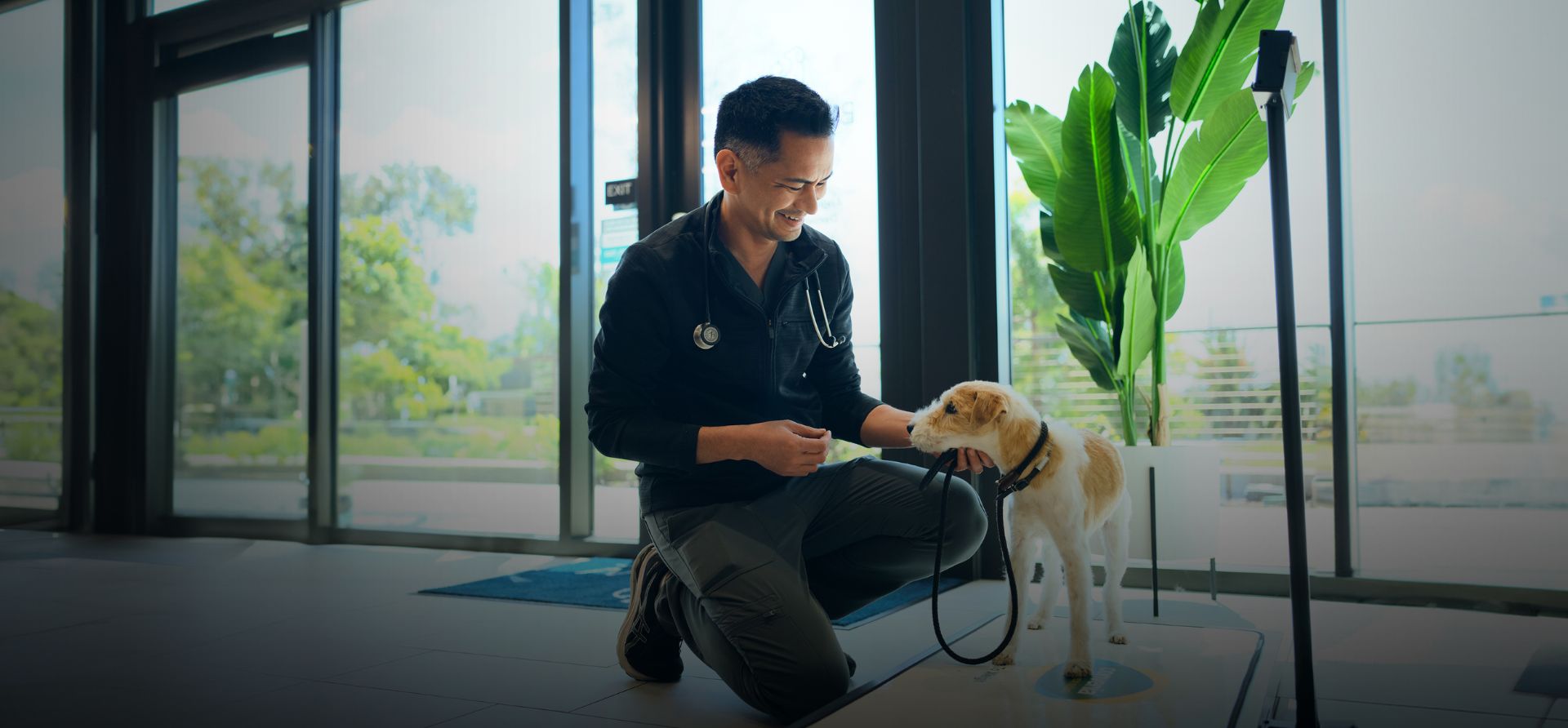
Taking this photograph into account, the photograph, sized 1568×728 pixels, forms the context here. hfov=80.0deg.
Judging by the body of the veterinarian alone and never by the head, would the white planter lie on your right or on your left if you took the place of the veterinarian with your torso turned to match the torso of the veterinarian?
on your left

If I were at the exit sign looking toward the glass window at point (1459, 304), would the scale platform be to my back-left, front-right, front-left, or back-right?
front-right

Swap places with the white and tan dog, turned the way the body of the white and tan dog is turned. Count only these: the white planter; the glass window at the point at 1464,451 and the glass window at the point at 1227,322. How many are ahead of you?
0

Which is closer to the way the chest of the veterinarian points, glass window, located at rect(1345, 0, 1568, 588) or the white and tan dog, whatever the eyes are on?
the white and tan dog

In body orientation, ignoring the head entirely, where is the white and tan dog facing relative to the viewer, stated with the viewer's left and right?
facing the viewer and to the left of the viewer

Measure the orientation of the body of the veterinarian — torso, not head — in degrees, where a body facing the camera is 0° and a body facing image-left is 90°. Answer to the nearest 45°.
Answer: approximately 315°

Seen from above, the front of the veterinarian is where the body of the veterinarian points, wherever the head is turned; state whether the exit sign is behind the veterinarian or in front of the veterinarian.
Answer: behind

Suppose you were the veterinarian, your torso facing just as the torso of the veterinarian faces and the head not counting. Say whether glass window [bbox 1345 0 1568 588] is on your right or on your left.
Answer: on your left

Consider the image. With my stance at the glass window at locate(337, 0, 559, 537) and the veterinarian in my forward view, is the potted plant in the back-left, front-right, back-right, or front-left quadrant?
front-left

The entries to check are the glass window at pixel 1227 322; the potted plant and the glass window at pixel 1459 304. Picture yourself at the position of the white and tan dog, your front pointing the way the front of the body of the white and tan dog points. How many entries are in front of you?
0

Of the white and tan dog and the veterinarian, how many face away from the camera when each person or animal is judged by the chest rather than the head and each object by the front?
0

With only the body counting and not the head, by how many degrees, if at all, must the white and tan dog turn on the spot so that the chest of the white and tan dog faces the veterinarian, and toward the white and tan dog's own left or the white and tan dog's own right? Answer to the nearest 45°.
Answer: approximately 45° to the white and tan dog's own right

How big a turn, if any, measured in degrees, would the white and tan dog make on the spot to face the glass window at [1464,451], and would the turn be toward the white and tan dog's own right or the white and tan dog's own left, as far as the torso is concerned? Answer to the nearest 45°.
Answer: approximately 180°

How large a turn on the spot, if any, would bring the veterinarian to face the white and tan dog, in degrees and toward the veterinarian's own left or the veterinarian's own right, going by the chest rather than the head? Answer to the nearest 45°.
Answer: approximately 45° to the veterinarian's own left

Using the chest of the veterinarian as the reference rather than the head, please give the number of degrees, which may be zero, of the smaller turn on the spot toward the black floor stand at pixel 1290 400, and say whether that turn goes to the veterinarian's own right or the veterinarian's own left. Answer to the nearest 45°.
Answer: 0° — they already face it

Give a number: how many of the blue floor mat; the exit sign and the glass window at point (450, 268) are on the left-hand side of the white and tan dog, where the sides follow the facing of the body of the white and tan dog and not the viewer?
0

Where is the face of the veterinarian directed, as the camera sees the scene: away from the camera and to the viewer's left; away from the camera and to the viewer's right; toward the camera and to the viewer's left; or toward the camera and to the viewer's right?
toward the camera and to the viewer's right
